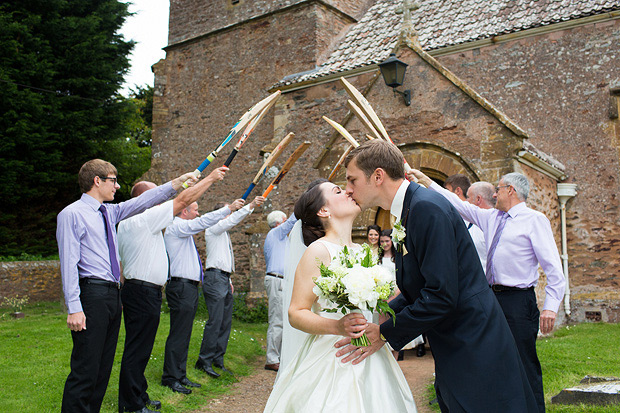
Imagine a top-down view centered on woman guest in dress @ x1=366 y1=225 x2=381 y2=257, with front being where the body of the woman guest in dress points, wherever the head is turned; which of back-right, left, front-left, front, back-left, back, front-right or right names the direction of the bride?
front

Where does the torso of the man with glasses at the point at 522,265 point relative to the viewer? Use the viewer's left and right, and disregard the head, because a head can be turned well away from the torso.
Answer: facing the viewer and to the left of the viewer

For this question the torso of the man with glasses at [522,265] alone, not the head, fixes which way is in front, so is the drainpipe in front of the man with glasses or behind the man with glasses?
behind

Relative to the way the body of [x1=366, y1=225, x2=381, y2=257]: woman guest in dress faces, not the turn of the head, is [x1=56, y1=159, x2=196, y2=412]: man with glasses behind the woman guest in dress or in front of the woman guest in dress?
in front

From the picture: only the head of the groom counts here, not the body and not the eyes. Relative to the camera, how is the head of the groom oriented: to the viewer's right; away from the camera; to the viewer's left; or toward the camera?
to the viewer's left

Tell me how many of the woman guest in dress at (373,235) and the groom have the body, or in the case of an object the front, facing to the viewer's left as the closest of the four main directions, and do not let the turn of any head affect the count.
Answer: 1

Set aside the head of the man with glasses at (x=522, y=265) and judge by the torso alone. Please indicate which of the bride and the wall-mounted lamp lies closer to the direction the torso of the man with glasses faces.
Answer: the bride

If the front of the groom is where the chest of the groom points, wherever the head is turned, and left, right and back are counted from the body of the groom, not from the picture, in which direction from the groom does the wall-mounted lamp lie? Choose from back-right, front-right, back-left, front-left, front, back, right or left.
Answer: right

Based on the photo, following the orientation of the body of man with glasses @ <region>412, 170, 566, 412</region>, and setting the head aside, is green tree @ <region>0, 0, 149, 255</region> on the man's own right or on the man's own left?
on the man's own right

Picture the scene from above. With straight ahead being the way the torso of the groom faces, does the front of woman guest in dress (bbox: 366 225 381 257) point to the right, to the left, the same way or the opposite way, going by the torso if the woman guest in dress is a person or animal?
to the left

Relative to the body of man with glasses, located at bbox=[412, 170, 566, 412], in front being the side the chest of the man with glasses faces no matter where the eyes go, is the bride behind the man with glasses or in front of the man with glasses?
in front

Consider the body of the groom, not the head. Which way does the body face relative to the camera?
to the viewer's left

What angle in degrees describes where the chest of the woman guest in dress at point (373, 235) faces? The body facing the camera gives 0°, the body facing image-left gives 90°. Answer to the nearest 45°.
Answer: approximately 0°
